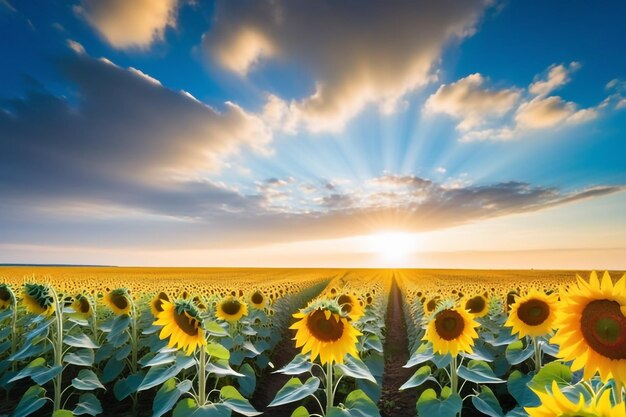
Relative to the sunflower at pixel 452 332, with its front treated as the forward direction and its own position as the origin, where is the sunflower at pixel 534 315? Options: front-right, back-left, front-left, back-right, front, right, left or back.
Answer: back-left

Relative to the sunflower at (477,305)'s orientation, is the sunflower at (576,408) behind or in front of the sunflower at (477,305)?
in front

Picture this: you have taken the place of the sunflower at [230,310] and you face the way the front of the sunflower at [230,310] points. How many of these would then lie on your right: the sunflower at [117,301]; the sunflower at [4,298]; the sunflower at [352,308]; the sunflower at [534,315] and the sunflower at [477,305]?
2

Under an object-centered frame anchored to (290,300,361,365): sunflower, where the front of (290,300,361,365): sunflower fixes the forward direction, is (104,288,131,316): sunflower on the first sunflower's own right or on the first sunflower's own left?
on the first sunflower's own right

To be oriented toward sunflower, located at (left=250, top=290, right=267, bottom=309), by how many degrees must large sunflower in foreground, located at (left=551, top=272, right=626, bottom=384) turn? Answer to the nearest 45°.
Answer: approximately 135° to its right

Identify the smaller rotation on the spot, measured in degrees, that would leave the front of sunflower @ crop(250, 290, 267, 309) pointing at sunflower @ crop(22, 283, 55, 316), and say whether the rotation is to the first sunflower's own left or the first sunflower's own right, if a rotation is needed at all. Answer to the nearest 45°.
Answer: approximately 45° to the first sunflower's own right

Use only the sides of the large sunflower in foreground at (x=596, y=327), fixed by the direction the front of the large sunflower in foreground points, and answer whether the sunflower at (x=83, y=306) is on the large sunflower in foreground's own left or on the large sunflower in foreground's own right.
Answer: on the large sunflower in foreground's own right

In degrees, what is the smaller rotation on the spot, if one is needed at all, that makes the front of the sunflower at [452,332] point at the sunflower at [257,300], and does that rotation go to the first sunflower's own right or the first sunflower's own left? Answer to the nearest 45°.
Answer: approximately 135° to the first sunflower's own right

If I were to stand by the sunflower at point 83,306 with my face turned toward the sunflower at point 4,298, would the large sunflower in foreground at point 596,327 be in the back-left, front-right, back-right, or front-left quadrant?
back-left

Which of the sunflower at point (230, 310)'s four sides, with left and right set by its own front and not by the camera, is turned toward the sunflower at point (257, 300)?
back

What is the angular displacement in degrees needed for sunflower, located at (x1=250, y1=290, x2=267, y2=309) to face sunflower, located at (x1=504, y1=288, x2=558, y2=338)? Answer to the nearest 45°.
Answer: approximately 45° to its left

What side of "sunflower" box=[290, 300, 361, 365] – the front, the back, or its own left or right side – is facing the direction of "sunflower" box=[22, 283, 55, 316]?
right

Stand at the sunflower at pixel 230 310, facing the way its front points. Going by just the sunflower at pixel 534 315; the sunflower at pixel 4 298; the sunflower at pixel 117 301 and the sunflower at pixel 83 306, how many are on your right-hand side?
3

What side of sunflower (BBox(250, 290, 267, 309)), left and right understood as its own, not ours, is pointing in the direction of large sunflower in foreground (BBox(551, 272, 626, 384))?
front

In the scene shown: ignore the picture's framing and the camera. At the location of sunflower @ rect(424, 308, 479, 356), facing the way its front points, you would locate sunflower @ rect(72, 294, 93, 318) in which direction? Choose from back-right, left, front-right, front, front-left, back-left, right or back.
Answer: right
